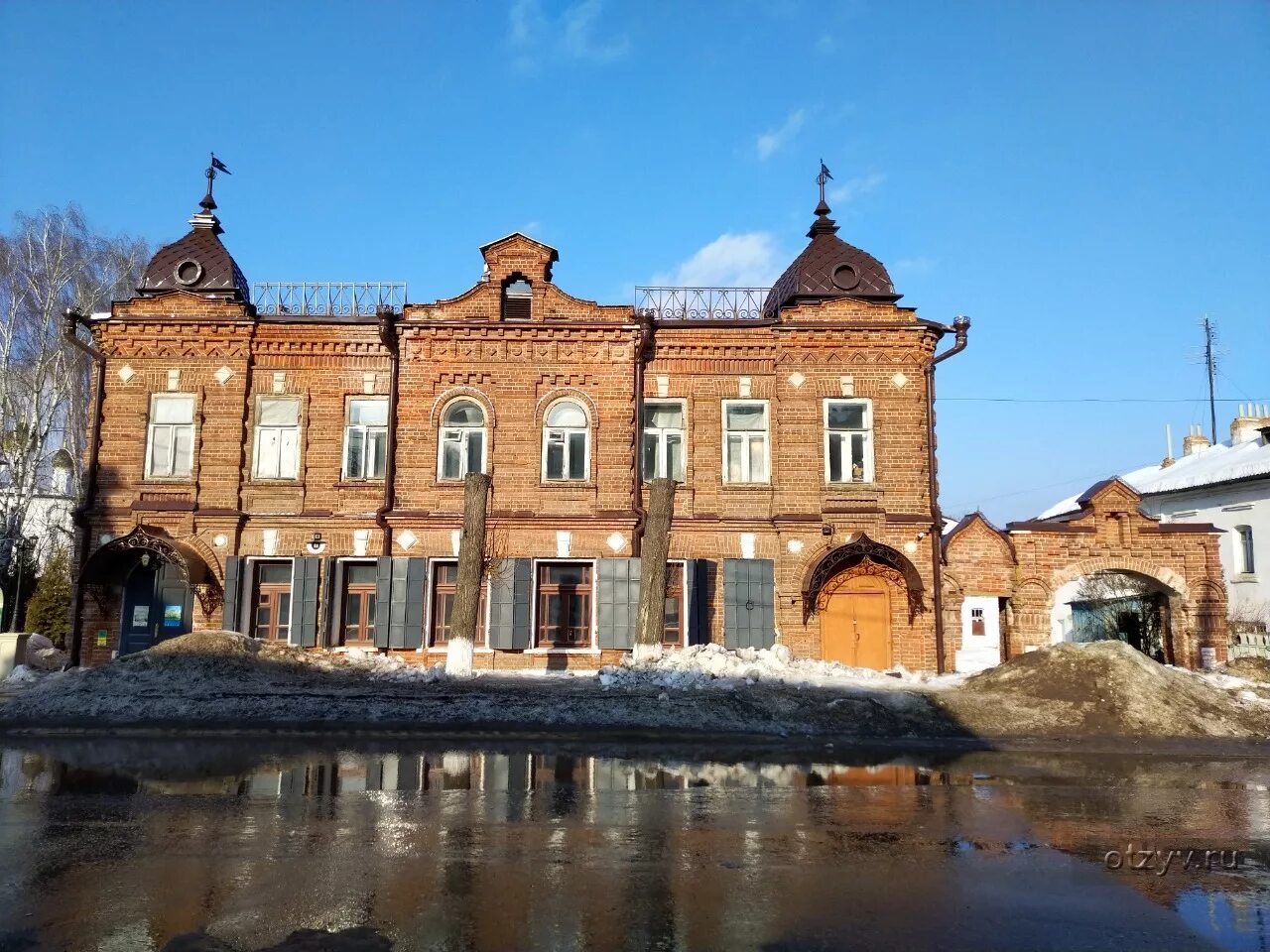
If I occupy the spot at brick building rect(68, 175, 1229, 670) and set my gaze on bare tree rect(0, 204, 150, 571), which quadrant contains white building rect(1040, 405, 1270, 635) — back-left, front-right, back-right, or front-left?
back-right

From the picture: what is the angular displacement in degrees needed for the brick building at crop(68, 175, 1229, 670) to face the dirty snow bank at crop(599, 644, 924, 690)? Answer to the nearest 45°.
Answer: approximately 45° to its left

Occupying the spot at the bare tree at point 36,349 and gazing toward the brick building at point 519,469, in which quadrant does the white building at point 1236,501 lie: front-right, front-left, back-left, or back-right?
front-left

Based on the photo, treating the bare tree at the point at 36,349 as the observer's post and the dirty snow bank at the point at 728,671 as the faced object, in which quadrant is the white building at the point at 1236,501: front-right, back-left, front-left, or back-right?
front-left

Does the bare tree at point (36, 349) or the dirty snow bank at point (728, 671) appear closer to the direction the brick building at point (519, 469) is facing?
the dirty snow bank

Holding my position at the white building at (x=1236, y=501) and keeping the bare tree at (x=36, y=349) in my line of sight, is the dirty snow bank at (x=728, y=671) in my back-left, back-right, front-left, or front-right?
front-left

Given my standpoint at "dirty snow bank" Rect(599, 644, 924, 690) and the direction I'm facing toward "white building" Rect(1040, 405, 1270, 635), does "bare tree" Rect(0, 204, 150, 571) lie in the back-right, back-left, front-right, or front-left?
back-left

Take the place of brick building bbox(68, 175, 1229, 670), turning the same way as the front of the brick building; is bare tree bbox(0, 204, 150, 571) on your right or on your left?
on your right

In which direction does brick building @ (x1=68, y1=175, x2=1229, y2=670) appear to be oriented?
toward the camera

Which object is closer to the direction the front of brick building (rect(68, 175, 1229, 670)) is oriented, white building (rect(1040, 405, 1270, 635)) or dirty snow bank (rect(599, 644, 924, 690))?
the dirty snow bank
